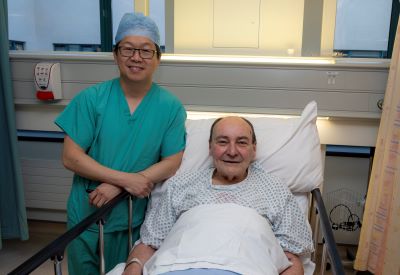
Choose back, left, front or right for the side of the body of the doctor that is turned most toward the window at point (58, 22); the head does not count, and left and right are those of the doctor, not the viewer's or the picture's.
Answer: back

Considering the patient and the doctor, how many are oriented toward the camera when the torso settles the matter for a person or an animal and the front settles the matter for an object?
2

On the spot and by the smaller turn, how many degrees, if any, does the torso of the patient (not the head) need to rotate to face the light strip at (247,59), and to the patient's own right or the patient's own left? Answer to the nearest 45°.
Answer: approximately 180°

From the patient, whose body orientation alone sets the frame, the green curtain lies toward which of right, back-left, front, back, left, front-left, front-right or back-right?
back-right

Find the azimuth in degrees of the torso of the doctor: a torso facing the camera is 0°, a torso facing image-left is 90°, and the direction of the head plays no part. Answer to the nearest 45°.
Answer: approximately 0°

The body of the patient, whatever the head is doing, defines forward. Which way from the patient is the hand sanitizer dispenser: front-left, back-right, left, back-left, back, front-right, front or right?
back-right

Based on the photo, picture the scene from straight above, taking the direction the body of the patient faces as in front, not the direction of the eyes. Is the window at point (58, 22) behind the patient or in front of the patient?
behind
